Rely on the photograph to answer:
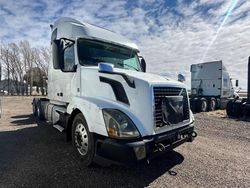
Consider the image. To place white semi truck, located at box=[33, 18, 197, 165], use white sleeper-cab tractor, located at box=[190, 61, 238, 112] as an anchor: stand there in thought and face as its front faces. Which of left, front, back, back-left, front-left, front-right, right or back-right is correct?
back-right

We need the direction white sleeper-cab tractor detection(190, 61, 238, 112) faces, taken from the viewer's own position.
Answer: facing away from the viewer and to the right of the viewer

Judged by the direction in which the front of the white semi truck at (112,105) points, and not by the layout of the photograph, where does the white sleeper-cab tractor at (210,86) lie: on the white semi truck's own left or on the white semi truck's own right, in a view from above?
on the white semi truck's own left

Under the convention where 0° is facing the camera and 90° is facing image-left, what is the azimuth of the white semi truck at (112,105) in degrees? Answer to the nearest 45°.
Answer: approximately 315°

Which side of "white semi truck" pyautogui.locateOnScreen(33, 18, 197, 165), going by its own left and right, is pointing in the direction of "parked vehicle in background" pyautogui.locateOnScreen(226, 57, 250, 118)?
left

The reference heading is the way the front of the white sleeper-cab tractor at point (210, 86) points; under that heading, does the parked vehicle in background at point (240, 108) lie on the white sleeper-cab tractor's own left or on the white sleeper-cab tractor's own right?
on the white sleeper-cab tractor's own right
